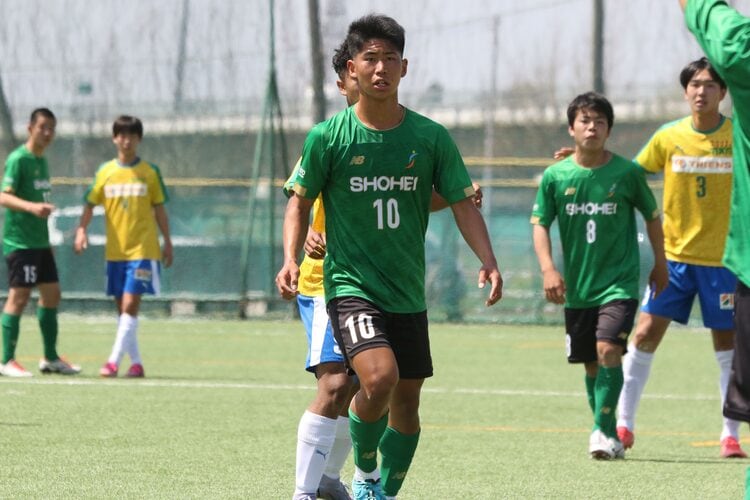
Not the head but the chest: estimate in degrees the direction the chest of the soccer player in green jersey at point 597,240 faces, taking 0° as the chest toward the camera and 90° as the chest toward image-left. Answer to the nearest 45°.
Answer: approximately 0°

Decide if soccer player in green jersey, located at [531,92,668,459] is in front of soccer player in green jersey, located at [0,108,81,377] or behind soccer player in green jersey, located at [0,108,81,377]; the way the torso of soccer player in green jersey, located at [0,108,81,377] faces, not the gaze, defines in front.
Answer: in front

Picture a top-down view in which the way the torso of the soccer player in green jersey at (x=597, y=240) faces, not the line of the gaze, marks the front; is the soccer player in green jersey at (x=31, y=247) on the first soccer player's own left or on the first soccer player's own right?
on the first soccer player's own right

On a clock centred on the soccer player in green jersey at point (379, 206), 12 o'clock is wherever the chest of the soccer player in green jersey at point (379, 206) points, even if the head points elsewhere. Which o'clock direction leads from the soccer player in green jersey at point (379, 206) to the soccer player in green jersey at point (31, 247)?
the soccer player in green jersey at point (31, 247) is roughly at 5 o'clock from the soccer player in green jersey at point (379, 206).

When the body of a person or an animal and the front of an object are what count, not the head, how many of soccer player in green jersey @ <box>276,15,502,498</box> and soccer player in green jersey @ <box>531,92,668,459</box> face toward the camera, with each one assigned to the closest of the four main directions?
2

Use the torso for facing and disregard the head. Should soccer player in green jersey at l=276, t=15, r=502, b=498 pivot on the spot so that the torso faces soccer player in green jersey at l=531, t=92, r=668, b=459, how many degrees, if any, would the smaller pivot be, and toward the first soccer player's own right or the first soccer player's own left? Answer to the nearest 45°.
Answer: approximately 135° to the first soccer player's own left

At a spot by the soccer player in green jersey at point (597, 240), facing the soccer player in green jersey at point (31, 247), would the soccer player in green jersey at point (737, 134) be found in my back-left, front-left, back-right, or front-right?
back-left

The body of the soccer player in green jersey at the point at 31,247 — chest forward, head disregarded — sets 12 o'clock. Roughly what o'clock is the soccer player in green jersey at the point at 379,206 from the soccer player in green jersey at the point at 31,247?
the soccer player in green jersey at the point at 379,206 is roughly at 1 o'clock from the soccer player in green jersey at the point at 31,247.

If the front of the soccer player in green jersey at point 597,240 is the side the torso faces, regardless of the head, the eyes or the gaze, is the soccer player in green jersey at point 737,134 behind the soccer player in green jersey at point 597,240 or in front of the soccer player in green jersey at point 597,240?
in front

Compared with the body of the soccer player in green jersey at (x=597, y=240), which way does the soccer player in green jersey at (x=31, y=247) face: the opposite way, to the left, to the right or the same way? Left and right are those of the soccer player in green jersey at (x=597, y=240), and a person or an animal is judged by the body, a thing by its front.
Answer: to the left
